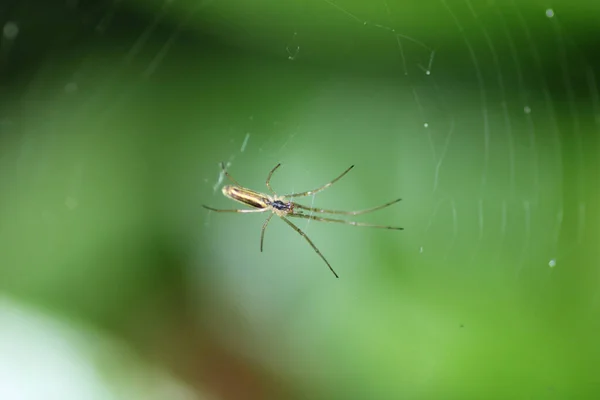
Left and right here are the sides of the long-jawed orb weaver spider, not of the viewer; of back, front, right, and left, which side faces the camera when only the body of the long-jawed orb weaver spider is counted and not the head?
right
